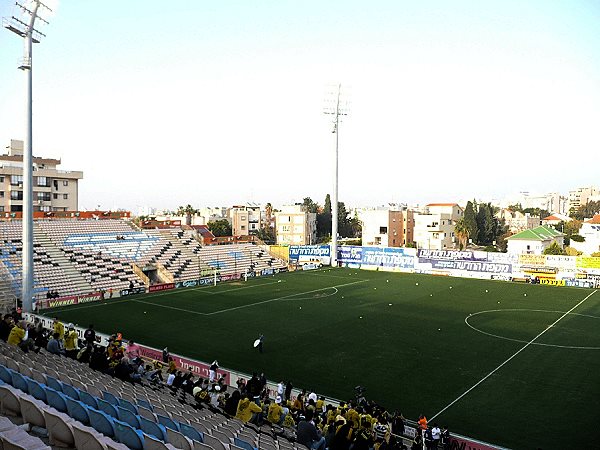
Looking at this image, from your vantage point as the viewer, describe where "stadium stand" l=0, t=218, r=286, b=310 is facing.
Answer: facing the viewer and to the right of the viewer

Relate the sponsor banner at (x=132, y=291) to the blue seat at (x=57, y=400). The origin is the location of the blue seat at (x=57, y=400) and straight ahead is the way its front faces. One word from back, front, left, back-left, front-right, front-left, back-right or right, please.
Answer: front-left

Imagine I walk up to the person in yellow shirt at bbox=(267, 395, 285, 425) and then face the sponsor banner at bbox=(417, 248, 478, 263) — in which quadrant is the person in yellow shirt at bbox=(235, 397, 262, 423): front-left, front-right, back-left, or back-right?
back-left

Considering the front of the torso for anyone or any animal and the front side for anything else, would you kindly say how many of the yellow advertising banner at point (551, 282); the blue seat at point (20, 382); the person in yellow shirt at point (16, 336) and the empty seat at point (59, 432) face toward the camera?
1

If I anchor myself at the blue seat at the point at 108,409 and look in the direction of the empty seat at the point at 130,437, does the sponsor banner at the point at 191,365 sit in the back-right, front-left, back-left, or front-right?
back-left

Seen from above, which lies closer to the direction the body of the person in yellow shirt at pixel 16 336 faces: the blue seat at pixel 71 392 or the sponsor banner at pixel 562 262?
the sponsor banner

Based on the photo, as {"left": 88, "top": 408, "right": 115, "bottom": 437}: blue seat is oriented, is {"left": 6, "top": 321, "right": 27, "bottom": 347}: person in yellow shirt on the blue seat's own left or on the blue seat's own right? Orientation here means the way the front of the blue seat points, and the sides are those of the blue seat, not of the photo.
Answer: on the blue seat's own left

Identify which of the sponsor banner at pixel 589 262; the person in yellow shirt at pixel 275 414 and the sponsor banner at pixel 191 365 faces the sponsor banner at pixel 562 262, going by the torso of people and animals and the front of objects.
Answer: the person in yellow shirt

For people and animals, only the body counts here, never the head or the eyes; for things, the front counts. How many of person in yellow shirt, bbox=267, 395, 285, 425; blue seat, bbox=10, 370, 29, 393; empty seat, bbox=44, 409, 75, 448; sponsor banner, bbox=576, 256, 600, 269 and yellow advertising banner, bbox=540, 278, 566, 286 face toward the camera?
2

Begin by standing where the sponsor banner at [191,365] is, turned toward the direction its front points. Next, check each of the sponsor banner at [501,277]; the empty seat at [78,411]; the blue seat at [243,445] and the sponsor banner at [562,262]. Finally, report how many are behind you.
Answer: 2

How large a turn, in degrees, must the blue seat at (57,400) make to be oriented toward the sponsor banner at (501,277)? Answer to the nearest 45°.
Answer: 0° — it already faces it

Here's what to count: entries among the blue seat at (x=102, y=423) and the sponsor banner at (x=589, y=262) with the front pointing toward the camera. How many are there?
1

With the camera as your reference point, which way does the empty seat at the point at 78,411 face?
facing away from the viewer and to the right of the viewer

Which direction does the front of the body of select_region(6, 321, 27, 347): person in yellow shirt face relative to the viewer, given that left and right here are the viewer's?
facing away from the viewer and to the right of the viewer

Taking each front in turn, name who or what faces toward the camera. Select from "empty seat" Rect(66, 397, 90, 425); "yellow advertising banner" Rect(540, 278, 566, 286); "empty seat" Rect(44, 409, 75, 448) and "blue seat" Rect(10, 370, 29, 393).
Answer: the yellow advertising banner

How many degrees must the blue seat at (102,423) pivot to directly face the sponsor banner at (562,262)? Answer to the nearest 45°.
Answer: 0° — it already faces it

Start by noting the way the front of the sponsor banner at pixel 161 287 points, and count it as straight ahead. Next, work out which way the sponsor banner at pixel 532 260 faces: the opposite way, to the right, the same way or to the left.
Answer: to the right

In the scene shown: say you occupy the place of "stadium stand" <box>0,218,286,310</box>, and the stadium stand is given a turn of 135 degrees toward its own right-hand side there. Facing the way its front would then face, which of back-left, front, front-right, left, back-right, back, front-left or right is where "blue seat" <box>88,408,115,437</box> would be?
left
